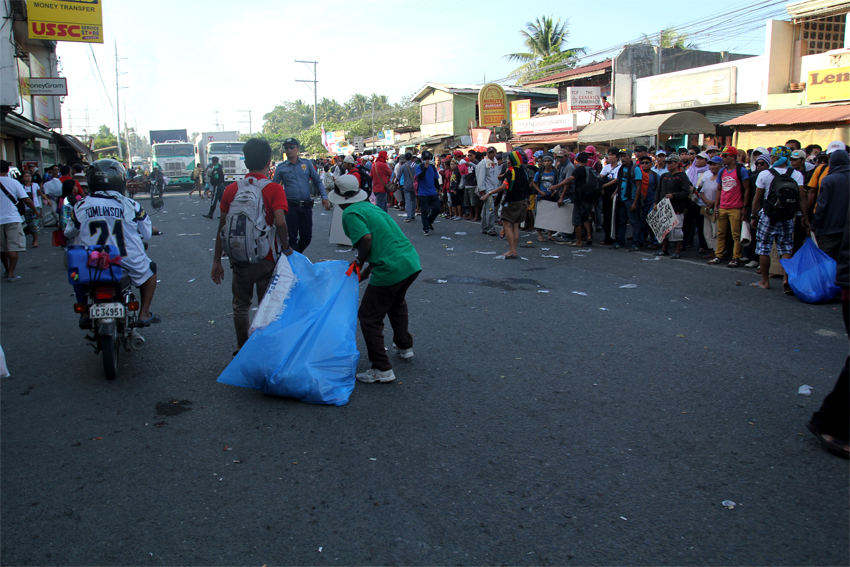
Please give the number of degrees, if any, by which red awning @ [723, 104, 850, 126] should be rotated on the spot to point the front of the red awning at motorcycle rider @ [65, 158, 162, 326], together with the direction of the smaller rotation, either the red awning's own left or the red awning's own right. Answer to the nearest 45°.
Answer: approximately 45° to the red awning's own left

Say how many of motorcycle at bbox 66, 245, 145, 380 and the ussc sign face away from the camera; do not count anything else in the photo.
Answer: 1

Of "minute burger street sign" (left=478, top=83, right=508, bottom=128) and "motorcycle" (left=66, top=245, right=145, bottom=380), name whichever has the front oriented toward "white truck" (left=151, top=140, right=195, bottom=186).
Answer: the motorcycle

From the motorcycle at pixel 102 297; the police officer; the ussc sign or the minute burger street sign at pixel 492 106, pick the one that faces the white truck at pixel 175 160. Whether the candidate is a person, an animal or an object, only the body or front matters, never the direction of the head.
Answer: the motorcycle

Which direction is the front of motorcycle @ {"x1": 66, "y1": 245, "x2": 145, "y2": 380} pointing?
away from the camera

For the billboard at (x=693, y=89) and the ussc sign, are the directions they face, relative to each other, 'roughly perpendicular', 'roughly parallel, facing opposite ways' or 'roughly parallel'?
roughly perpendicular

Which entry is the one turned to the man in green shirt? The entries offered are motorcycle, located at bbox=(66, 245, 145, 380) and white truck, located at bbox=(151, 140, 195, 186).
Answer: the white truck

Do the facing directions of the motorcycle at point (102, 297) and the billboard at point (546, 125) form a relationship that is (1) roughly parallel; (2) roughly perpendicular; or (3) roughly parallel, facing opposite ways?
roughly perpendicular

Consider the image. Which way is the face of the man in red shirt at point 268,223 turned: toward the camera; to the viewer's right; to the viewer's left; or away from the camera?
away from the camera
